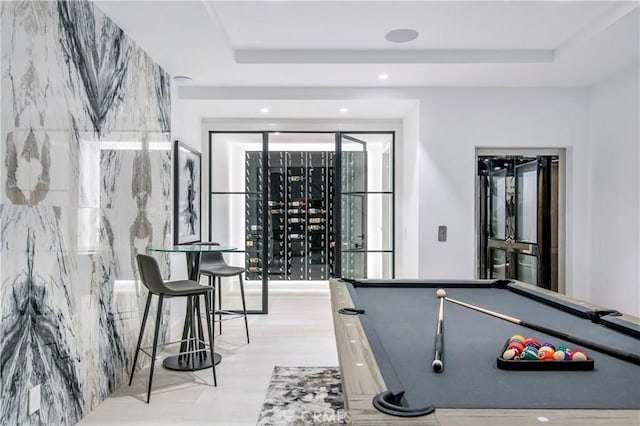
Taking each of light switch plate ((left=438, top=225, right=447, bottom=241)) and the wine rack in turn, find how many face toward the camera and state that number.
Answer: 2

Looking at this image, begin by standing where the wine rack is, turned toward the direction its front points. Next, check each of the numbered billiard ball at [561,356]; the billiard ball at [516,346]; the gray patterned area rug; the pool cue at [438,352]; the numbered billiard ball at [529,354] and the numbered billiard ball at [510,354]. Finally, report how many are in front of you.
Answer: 6

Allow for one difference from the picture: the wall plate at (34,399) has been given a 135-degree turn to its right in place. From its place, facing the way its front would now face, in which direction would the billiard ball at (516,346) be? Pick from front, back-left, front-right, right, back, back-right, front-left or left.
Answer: back-left

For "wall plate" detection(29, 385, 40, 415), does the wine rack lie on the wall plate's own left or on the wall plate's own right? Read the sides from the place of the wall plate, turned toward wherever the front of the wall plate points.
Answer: on the wall plate's own left

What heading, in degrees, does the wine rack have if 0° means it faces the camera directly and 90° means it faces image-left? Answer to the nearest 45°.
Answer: approximately 0°

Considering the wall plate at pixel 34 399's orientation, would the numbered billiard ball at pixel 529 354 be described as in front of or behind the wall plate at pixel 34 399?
in front

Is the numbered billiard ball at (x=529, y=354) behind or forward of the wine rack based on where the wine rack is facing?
forward

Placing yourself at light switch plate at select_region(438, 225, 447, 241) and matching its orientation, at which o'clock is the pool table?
The pool table is roughly at 12 o'clock from the light switch plate.

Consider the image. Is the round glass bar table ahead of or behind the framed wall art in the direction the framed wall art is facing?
ahead

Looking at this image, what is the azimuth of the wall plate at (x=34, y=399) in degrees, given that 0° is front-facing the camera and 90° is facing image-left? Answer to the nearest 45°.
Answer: approximately 315°

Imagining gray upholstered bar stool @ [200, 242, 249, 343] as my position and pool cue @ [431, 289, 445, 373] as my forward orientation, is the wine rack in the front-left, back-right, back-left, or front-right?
back-left

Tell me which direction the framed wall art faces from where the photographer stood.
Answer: facing the viewer and to the right of the viewer

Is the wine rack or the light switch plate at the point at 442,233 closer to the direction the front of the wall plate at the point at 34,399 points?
the light switch plate

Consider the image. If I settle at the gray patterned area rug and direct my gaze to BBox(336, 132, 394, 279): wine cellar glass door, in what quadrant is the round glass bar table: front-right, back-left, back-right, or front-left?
front-left

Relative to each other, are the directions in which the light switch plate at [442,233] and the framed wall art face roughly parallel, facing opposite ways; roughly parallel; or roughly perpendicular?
roughly perpendicular

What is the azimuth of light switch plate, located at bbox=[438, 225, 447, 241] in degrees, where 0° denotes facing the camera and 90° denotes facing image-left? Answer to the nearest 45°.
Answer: approximately 0°
